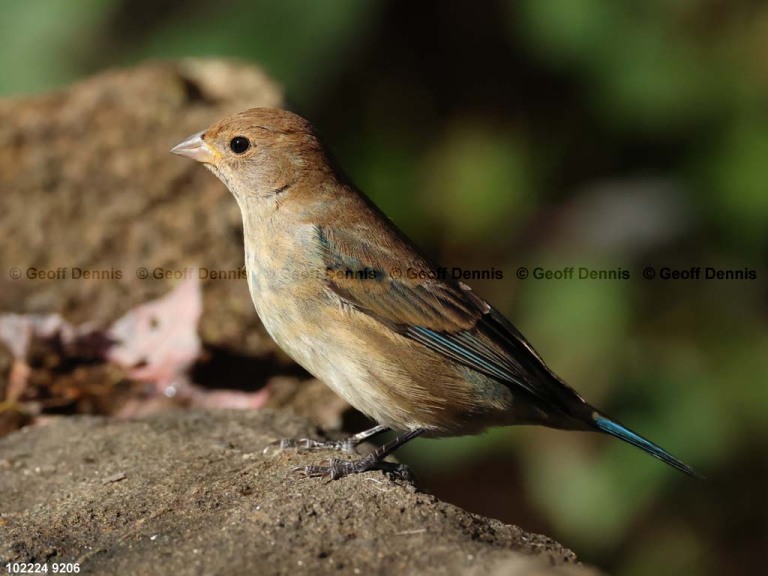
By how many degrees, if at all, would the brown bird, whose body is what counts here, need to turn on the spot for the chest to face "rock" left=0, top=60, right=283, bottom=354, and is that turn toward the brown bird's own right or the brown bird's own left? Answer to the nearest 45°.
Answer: approximately 45° to the brown bird's own right

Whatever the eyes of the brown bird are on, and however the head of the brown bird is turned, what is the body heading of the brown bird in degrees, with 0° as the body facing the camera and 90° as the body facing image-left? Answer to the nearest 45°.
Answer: approximately 90°
